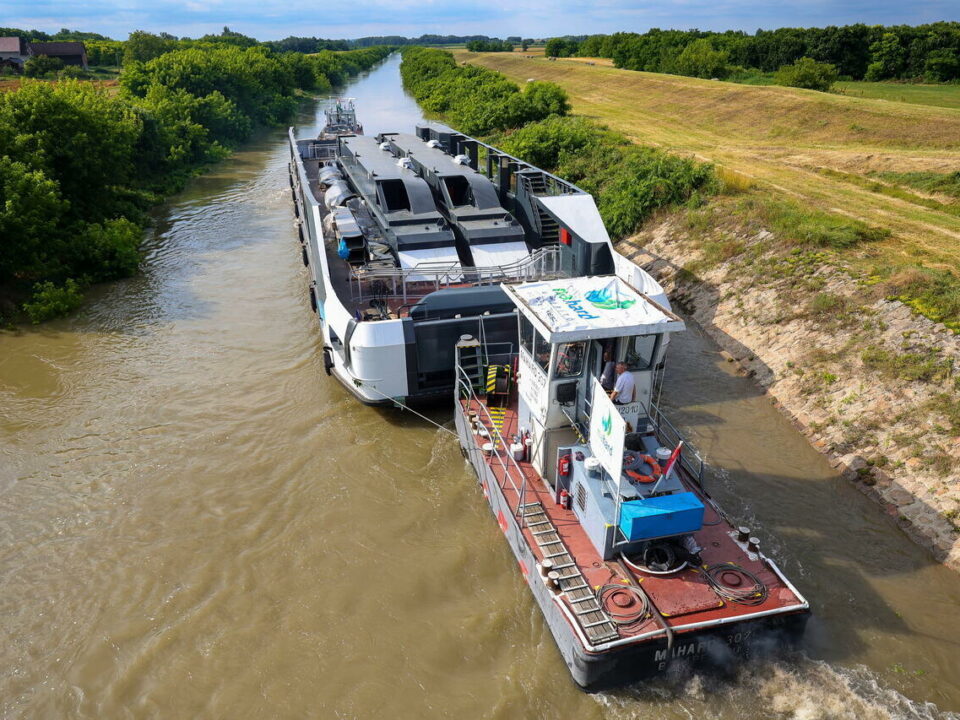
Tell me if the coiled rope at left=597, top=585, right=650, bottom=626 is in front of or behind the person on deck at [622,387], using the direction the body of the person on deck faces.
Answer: in front

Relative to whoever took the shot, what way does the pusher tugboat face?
facing away from the viewer and to the left of the viewer

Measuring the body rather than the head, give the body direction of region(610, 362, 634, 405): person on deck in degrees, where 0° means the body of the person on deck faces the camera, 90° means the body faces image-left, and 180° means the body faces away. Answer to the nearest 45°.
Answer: approximately 135°

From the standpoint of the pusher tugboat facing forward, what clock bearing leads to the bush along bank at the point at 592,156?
The bush along bank is roughly at 1 o'clock from the pusher tugboat.

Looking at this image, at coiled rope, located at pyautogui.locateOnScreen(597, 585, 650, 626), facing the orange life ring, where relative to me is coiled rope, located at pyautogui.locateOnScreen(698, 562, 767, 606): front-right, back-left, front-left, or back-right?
front-right

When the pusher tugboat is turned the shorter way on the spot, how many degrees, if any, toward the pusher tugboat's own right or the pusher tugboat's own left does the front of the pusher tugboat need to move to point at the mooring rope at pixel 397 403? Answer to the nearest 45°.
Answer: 0° — it already faces it

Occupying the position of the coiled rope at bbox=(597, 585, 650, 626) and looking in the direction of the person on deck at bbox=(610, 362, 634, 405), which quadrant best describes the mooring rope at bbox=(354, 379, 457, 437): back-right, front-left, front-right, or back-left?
front-left
